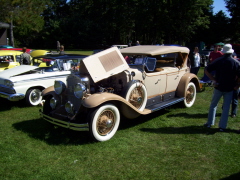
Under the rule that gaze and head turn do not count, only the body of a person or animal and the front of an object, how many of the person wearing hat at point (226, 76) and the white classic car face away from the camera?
1

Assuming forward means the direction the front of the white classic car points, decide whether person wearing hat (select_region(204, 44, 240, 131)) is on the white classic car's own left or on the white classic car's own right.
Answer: on the white classic car's own left

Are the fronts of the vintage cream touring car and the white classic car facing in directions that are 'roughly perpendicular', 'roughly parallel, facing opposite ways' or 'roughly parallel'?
roughly parallel

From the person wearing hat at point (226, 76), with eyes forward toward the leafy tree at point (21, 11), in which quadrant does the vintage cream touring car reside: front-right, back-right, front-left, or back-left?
front-left

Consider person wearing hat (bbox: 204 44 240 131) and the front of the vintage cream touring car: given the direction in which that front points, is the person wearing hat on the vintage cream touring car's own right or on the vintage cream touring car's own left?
on the vintage cream touring car's own left

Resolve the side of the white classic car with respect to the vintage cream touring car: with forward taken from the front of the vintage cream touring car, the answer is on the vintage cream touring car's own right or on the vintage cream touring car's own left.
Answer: on the vintage cream touring car's own right

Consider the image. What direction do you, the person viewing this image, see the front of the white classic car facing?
facing the viewer and to the left of the viewer

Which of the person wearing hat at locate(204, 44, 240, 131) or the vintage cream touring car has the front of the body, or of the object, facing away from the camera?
the person wearing hat

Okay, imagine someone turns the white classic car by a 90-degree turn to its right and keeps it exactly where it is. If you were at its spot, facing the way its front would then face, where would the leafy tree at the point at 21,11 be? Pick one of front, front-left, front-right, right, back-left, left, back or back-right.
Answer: front-right

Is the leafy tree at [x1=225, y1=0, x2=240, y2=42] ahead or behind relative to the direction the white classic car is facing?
behind

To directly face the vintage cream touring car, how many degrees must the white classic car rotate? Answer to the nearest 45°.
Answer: approximately 90° to its left

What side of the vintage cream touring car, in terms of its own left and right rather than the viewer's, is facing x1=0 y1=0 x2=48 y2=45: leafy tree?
right
